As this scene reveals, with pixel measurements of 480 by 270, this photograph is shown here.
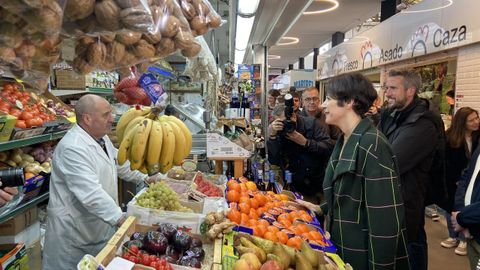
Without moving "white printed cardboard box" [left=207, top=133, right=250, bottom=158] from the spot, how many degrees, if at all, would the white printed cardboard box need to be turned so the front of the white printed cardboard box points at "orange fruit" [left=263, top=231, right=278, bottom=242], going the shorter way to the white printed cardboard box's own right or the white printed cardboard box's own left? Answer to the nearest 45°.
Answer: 0° — it already faces it

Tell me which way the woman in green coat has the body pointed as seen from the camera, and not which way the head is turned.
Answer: to the viewer's left

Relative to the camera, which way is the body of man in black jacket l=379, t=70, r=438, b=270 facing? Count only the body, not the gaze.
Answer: to the viewer's left

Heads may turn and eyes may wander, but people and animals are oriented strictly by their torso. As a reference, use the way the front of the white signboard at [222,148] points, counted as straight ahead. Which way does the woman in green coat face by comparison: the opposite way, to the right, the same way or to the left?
to the right

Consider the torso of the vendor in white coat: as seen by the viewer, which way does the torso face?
to the viewer's right
